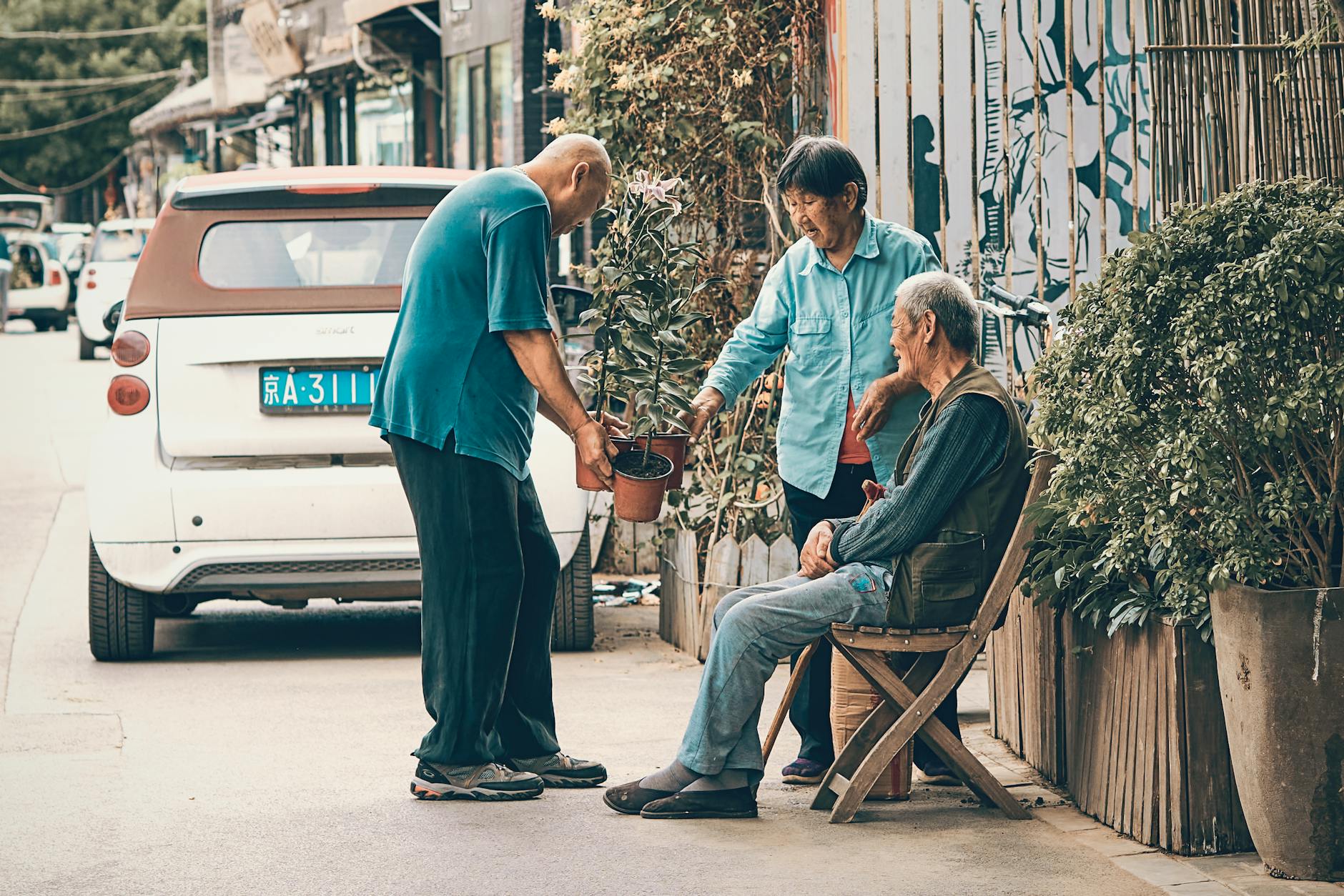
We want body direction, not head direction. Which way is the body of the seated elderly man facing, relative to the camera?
to the viewer's left

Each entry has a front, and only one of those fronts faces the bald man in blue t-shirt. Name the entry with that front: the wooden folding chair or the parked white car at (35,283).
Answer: the wooden folding chair

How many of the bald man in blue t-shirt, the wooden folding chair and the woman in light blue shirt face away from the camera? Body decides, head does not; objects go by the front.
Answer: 0

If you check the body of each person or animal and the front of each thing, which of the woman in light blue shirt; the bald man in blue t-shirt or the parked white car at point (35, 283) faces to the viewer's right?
the bald man in blue t-shirt

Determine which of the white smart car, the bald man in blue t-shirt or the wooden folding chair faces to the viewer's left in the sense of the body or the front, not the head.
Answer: the wooden folding chair

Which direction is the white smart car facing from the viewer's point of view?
away from the camera

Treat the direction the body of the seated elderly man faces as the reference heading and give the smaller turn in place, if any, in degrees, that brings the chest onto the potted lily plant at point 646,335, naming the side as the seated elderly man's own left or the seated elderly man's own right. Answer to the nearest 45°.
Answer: approximately 45° to the seated elderly man's own right

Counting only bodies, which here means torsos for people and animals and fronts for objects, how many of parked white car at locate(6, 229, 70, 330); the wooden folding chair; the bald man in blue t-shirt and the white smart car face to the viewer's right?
1

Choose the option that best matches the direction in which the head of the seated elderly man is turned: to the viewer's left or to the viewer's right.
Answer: to the viewer's left

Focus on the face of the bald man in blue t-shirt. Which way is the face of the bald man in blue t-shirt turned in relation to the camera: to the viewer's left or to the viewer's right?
to the viewer's right

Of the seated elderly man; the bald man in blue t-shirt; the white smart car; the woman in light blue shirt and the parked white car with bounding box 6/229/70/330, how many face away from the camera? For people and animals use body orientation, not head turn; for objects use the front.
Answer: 2

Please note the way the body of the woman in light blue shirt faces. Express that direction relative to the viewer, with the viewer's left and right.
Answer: facing the viewer and to the left of the viewer

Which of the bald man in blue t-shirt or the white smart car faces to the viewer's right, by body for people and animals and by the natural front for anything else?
the bald man in blue t-shirt

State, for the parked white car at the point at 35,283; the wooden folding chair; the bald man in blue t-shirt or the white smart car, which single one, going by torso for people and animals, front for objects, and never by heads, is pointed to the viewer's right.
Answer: the bald man in blue t-shirt

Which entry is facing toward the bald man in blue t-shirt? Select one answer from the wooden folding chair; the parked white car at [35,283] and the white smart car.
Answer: the wooden folding chair

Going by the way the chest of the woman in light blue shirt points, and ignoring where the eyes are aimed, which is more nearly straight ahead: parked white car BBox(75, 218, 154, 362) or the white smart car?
the white smart car

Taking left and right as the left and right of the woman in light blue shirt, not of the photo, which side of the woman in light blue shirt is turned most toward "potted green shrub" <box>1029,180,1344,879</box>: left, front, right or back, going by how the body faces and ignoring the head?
left

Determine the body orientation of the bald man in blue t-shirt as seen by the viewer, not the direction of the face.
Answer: to the viewer's right
